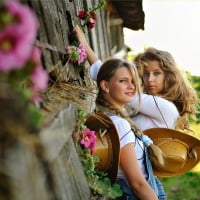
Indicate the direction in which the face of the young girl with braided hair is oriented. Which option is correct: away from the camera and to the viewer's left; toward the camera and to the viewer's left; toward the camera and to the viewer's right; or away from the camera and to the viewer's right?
toward the camera and to the viewer's right

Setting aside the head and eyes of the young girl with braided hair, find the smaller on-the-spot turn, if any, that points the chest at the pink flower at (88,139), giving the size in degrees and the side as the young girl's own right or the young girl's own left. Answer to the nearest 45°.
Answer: approximately 135° to the young girl's own right
